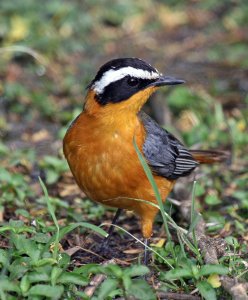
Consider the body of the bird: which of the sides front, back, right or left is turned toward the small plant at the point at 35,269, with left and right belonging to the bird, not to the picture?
front

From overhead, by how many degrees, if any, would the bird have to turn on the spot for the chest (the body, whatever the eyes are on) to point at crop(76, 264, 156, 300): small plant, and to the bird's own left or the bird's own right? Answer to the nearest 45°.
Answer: approximately 45° to the bird's own left

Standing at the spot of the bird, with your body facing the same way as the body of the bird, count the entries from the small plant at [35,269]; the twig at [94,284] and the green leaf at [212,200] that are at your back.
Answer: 1

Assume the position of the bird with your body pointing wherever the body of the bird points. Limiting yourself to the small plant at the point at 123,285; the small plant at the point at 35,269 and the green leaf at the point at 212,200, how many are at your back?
1

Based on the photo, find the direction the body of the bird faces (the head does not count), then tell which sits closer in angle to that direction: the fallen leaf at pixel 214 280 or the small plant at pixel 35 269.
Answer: the small plant

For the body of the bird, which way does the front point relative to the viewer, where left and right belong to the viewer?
facing the viewer and to the left of the viewer

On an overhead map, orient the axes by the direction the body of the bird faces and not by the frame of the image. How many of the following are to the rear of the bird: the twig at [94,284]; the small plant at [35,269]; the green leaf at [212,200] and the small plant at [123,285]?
1

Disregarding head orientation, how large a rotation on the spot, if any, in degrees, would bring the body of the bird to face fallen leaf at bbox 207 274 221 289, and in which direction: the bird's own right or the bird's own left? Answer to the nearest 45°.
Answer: approximately 90° to the bird's own left

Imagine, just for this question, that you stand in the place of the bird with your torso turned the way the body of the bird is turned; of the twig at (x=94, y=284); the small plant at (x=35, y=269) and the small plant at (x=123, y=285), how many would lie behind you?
0

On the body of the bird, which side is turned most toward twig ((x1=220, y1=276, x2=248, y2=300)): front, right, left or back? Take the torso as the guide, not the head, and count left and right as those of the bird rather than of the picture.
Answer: left

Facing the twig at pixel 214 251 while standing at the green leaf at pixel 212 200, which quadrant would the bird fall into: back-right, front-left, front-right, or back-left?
front-right

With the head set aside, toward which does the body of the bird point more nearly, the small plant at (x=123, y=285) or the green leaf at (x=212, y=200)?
the small plant

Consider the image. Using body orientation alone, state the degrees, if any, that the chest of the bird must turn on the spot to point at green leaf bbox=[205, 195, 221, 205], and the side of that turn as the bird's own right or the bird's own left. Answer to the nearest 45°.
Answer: approximately 180°

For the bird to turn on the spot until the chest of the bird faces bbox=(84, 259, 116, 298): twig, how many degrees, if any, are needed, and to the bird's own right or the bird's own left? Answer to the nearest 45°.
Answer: approximately 45° to the bird's own left

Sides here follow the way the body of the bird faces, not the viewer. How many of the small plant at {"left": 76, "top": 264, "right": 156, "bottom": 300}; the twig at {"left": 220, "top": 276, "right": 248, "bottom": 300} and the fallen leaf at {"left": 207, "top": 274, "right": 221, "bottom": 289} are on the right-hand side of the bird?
0
